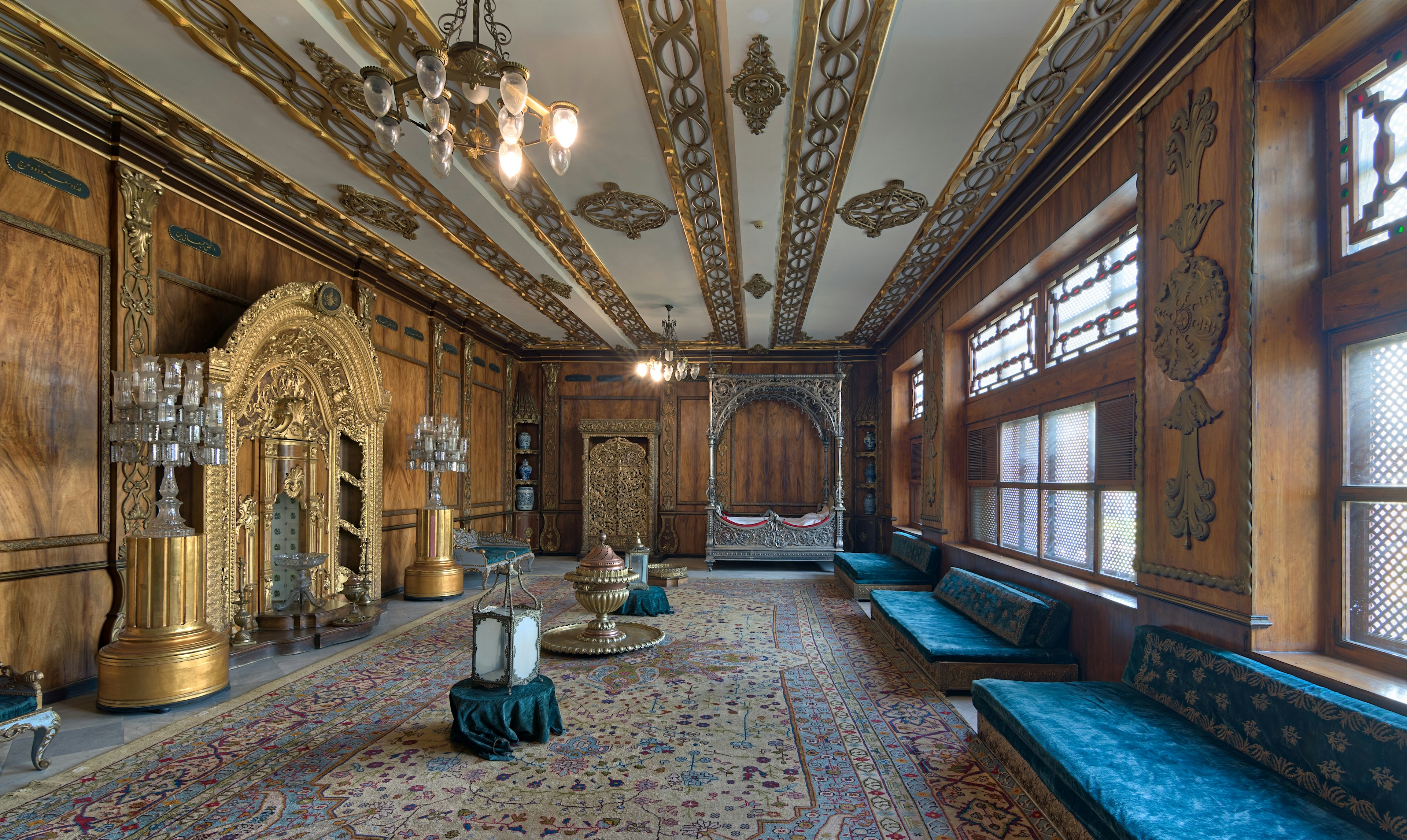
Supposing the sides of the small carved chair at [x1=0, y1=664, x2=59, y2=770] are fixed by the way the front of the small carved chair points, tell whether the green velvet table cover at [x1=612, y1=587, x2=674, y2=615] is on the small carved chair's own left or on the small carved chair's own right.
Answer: on the small carved chair's own left

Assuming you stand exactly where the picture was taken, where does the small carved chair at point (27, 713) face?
facing the viewer and to the right of the viewer

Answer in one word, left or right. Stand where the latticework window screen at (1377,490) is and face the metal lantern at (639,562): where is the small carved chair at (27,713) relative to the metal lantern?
left

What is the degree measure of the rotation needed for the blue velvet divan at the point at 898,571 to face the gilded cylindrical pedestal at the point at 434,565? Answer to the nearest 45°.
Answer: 0° — it already faces it

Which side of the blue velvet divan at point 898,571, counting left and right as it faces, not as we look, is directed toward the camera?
left

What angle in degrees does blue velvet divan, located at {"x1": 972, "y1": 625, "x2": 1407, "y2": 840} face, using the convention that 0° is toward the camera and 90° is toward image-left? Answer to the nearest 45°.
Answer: approximately 45°

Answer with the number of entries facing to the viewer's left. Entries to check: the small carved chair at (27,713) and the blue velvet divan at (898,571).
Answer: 1

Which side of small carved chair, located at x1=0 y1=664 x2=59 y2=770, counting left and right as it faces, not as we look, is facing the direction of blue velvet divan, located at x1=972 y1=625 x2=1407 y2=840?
front

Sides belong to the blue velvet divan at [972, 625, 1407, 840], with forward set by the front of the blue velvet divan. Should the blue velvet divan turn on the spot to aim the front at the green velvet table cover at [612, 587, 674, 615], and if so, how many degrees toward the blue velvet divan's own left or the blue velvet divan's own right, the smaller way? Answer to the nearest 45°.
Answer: approximately 90° to the blue velvet divan's own right
